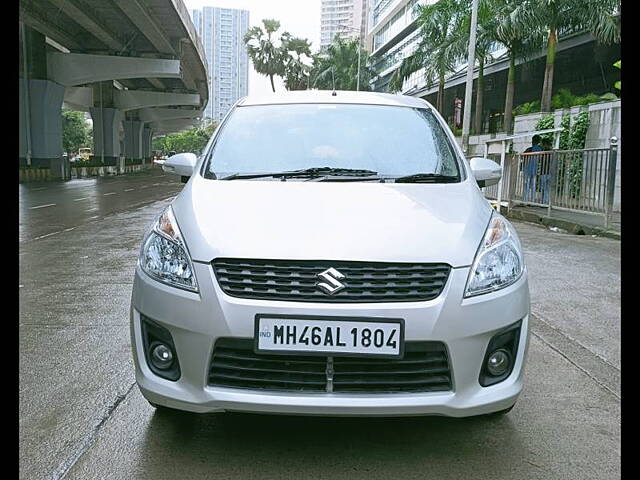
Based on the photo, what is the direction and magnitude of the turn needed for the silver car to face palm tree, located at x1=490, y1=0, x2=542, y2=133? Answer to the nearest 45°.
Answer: approximately 180°

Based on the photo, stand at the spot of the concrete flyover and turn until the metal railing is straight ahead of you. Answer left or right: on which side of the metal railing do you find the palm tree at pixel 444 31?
left

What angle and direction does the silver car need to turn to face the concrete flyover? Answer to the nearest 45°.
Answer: approximately 135° to its right

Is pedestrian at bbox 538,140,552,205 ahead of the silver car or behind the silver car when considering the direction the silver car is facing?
behind

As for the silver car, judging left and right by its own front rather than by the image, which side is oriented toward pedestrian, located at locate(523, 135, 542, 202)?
back

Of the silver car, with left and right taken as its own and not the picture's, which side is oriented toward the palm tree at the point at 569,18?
back

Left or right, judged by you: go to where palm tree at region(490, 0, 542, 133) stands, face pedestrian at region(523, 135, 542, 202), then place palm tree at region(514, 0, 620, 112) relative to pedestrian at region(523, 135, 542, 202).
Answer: left

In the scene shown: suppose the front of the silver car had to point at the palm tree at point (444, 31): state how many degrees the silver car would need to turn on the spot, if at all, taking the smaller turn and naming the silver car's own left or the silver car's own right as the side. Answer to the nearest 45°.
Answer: approximately 180°

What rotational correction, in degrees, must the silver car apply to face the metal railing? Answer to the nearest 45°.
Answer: approximately 135° to its left

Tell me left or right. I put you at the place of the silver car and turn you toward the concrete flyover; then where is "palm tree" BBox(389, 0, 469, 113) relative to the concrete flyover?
right

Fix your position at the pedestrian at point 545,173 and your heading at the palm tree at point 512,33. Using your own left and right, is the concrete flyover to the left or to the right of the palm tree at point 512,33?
left

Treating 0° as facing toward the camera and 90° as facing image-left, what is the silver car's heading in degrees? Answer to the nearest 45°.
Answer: approximately 0°
